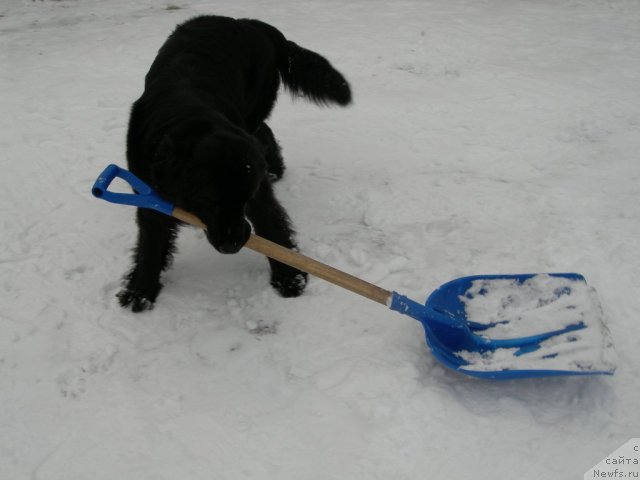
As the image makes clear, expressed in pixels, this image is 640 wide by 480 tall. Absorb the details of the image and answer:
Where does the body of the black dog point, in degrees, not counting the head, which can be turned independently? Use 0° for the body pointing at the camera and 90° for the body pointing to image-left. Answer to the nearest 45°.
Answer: approximately 0°
